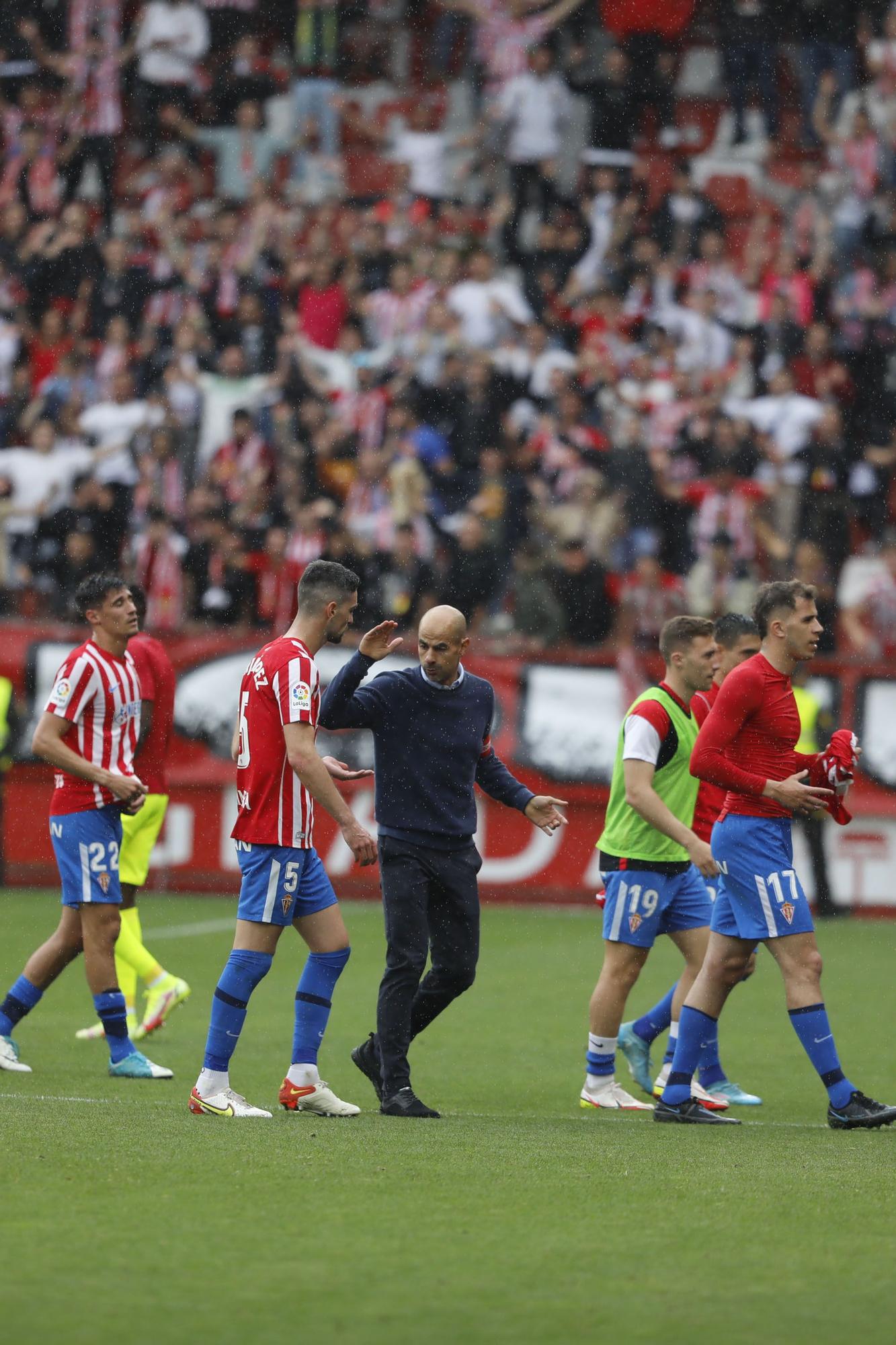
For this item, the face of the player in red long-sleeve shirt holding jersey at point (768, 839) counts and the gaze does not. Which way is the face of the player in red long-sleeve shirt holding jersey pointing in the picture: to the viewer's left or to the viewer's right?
to the viewer's right

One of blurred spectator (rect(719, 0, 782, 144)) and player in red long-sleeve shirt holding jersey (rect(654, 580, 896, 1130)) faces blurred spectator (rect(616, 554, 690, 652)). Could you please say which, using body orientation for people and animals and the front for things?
blurred spectator (rect(719, 0, 782, 144))

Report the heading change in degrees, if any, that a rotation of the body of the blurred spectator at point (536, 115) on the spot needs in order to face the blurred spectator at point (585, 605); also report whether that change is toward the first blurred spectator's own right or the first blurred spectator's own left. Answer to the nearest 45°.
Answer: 0° — they already face them

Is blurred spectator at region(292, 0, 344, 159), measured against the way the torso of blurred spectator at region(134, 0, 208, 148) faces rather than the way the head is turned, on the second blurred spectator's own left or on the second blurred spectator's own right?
on the second blurred spectator's own left
